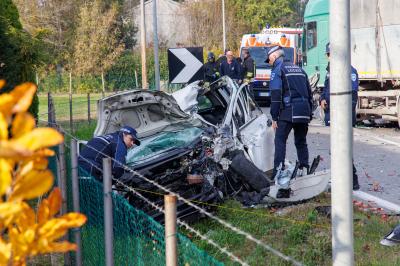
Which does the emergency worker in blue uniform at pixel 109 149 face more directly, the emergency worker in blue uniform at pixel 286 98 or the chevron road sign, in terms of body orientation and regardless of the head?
the emergency worker in blue uniform

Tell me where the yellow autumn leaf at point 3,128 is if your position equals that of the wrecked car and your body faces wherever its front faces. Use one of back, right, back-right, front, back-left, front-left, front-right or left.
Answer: front-left

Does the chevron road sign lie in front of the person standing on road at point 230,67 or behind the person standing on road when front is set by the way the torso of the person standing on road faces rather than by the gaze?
in front

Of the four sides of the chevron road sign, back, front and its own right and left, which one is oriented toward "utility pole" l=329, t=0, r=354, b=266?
front

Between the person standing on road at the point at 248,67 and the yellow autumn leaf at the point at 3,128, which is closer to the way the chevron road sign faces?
the yellow autumn leaf

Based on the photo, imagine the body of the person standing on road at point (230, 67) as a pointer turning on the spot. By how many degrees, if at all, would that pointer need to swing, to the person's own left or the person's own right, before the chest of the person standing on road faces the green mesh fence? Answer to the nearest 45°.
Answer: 0° — they already face it

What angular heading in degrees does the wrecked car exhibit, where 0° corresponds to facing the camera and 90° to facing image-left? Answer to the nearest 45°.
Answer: approximately 45°

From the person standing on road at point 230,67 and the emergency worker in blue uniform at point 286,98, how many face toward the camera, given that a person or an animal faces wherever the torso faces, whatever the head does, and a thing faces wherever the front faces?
1

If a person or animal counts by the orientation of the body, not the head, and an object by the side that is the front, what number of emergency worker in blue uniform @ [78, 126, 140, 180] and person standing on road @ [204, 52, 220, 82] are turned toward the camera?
1

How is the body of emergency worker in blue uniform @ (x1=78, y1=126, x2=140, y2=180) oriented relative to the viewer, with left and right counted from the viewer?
facing to the right of the viewer

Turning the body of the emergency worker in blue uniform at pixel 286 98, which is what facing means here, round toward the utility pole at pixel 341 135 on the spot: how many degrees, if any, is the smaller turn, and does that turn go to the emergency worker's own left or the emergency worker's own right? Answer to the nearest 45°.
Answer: approximately 135° to the emergency worker's own left

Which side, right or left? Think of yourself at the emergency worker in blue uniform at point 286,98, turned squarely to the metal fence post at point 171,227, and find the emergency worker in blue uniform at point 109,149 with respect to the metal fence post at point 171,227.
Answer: right

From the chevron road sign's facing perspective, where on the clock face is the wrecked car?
The wrecked car is roughly at 12 o'clock from the chevron road sign.

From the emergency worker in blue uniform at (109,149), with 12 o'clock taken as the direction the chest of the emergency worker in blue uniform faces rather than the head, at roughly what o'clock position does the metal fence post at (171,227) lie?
The metal fence post is roughly at 3 o'clock from the emergency worker in blue uniform.
